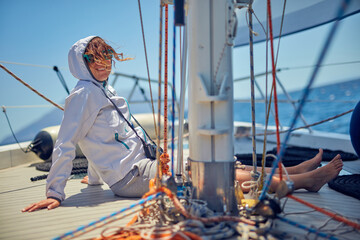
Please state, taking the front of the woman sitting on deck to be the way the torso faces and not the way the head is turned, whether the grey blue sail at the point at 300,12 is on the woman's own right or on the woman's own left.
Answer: on the woman's own left

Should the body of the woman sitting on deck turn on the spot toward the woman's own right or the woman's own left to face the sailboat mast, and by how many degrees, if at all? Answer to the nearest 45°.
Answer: approximately 45° to the woman's own right

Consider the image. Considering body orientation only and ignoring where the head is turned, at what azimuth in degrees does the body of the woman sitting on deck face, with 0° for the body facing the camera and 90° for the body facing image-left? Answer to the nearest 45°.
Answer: approximately 270°
